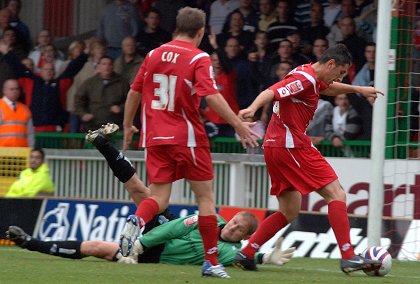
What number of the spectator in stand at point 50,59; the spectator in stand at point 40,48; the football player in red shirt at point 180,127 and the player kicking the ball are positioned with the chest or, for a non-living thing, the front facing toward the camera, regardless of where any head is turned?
2

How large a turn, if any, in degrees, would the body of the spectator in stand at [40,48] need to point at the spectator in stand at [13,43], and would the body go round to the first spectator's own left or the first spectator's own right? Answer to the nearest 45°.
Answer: approximately 135° to the first spectator's own right

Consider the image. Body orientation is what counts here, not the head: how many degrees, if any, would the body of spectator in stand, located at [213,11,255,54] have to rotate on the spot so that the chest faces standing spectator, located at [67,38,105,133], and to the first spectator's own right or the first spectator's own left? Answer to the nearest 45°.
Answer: approximately 90° to the first spectator's own right

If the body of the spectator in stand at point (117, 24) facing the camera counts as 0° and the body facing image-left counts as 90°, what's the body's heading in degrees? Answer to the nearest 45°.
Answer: approximately 0°

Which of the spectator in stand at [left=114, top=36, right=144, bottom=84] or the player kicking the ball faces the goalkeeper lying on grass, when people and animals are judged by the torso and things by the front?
the spectator in stand

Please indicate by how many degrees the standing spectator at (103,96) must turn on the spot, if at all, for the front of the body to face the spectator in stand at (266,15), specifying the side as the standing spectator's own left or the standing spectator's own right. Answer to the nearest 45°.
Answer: approximately 90° to the standing spectator's own left
